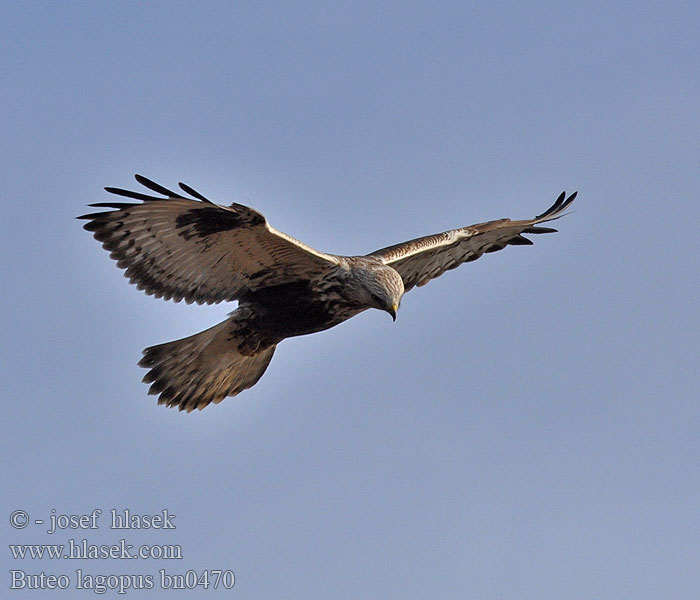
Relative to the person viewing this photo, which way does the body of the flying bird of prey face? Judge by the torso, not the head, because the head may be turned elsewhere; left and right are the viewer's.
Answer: facing the viewer and to the right of the viewer
